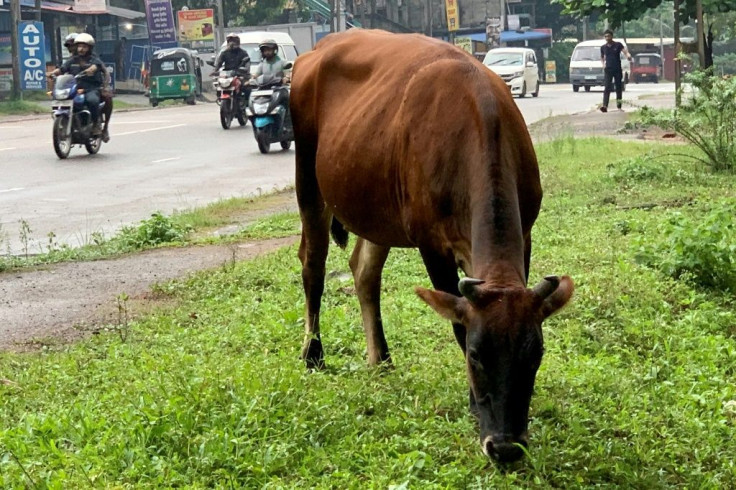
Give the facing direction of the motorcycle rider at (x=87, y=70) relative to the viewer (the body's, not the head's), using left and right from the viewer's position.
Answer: facing the viewer and to the left of the viewer

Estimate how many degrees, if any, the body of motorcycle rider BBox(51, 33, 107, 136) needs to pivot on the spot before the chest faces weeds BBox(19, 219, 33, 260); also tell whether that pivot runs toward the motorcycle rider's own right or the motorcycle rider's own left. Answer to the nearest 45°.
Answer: approximately 45° to the motorcycle rider's own left

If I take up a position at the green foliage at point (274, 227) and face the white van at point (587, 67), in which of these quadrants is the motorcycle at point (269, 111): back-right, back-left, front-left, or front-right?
front-left

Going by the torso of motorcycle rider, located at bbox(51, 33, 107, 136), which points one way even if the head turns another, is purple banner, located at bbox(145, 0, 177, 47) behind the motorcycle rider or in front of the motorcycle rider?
behind

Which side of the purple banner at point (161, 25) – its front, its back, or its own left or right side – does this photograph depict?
front

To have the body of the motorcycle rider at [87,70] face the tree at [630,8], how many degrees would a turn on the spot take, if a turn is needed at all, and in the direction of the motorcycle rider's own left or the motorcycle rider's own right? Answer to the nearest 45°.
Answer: approximately 135° to the motorcycle rider's own left

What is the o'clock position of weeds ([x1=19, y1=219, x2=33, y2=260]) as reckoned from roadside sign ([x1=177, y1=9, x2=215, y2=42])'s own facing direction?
The weeds is roughly at 12 o'clock from the roadside sign.

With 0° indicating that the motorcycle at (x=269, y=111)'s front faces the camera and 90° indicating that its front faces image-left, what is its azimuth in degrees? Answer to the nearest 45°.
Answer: approximately 45°

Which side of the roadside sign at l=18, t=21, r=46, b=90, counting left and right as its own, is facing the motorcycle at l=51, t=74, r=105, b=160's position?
front

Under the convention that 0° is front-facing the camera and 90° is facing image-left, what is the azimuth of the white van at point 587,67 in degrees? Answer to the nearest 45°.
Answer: approximately 45°

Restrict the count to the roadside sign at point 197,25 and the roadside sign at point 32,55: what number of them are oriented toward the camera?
2

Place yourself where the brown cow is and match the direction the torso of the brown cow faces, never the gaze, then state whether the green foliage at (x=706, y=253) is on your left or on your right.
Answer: on your left

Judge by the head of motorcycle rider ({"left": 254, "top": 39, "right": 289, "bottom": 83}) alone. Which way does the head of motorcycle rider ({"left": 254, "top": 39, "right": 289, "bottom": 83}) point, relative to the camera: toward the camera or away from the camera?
toward the camera

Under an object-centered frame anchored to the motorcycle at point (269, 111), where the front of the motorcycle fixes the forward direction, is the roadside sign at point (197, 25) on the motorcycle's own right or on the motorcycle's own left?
on the motorcycle's own right

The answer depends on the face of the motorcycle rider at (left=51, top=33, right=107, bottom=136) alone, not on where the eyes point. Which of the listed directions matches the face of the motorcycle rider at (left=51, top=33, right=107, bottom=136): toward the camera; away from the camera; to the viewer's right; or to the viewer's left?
toward the camera

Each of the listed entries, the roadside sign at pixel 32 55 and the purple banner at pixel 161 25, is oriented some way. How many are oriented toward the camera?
2
